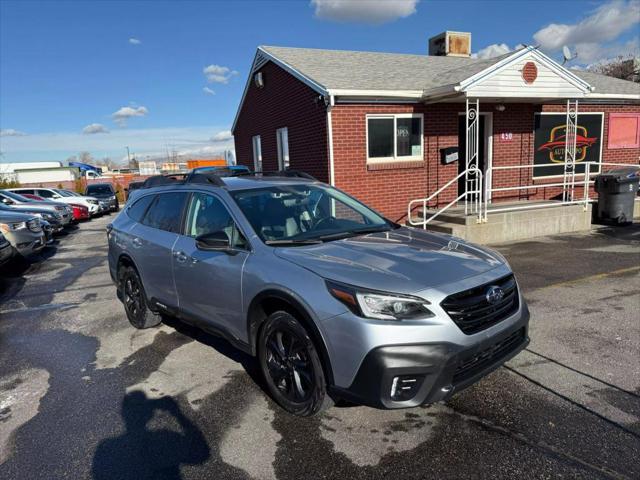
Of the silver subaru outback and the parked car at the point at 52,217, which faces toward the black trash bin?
the parked car

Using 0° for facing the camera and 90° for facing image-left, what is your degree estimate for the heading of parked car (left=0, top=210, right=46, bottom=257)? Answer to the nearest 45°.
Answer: approximately 315°

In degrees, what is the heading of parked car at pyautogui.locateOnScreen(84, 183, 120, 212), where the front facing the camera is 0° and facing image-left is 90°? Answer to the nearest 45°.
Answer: approximately 315°

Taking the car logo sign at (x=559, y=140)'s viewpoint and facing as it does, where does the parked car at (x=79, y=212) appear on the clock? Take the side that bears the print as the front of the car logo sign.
The parked car is roughly at 3 o'clock from the car logo sign.

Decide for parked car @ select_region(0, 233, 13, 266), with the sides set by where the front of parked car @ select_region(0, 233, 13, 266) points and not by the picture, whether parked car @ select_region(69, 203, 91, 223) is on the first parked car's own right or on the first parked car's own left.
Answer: on the first parked car's own left

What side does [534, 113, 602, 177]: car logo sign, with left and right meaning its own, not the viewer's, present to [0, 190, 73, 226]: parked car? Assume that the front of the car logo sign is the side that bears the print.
right

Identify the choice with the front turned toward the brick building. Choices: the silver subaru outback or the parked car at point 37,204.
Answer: the parked car

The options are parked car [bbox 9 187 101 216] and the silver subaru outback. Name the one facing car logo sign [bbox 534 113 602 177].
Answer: the parked car

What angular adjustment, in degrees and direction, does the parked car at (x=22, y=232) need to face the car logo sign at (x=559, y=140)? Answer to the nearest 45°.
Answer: approximately 45° to its left
